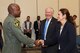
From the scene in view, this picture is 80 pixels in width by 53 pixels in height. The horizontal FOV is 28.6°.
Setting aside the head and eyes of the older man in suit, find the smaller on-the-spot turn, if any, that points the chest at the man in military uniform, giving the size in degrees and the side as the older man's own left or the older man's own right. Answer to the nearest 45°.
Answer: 0° — they already face them

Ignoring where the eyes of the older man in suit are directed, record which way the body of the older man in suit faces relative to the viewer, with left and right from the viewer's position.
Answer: facing the viewer and to the left of the viewer
